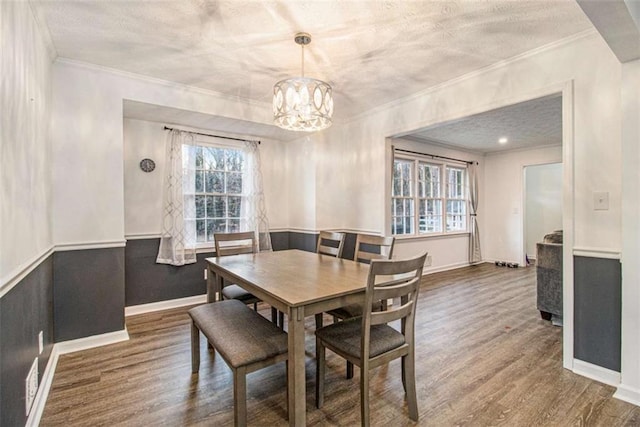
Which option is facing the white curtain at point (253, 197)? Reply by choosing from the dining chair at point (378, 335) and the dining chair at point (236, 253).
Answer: the dining chair at point (378, 335)

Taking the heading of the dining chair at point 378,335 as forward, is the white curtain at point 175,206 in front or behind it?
in front

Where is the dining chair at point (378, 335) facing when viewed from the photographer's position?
facing away from the viewer and to the left of the viewer

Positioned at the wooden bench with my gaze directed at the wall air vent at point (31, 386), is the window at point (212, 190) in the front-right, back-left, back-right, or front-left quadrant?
front-right

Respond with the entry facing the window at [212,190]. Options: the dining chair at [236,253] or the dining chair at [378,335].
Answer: the dining chair at [378,335]

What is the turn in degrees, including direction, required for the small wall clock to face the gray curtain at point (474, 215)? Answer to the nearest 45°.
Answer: approximately 90° to its left

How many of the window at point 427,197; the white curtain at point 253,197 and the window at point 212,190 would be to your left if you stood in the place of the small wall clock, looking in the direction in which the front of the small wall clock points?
3

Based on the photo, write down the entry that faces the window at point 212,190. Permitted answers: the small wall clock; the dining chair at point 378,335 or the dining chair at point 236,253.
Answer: the dining chair at point 378,335

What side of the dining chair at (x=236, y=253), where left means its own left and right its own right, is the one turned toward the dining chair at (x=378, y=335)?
front

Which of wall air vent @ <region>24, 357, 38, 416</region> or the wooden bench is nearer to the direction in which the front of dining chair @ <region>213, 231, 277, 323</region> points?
the wooden bench

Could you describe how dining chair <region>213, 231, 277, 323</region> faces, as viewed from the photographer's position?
facing the viewer and to the right of the viewer

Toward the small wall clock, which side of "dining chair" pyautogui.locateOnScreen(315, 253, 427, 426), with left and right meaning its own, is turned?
front

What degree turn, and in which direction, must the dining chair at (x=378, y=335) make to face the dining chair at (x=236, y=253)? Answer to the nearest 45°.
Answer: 0° — it already faces it

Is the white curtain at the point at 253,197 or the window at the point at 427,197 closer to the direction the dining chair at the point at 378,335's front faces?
the white curtain

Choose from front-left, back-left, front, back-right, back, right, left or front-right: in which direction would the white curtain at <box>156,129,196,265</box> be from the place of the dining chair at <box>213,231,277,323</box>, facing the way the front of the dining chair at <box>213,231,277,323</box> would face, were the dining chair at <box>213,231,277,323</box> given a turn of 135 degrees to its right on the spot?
front-right

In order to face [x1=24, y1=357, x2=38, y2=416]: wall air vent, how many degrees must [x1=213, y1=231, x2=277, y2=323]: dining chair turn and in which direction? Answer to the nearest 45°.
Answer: approximately 90° to its right

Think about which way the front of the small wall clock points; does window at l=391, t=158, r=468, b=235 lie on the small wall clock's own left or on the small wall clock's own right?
on the small wall clock's own left

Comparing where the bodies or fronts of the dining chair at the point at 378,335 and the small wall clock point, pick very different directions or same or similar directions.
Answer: very different directions

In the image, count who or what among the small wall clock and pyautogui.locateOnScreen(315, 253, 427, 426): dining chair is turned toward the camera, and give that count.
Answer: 1

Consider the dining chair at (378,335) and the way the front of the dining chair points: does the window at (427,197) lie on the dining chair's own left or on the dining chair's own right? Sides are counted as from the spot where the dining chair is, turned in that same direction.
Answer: on the dining chair's own right

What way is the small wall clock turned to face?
toward the camera
